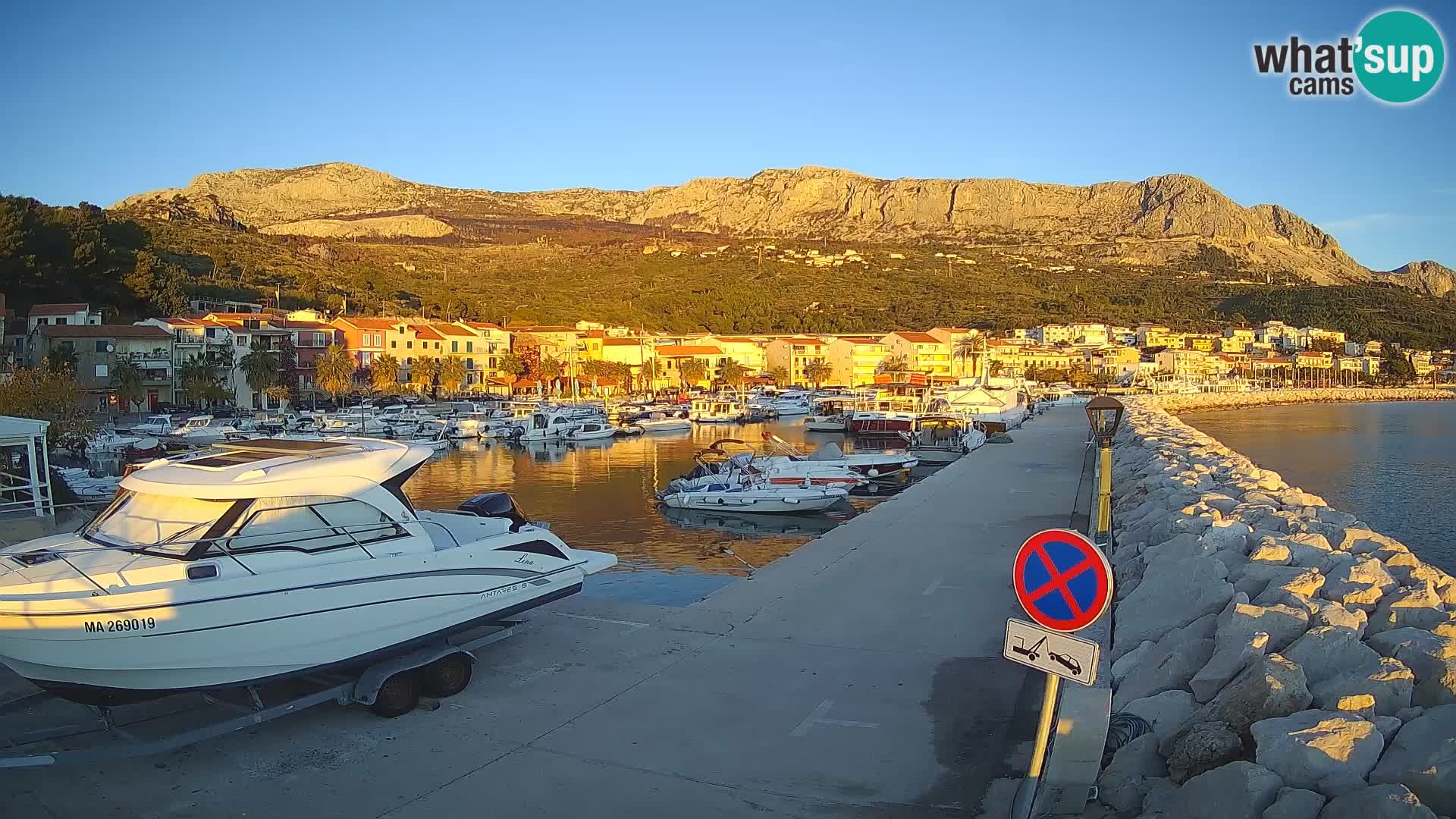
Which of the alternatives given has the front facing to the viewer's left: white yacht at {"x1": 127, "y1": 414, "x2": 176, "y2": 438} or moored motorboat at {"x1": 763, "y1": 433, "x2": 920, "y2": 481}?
the white yacht

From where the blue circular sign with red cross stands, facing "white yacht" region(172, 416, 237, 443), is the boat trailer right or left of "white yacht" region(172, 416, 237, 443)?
left

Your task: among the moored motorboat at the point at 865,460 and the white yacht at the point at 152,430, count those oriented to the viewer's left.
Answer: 1

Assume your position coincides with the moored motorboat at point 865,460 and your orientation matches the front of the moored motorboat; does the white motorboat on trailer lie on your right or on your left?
on your right

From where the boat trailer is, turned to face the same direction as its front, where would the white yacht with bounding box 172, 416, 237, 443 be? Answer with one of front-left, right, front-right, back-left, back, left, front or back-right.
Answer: back-right

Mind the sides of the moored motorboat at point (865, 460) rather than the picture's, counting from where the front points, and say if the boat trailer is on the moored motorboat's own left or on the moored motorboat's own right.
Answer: on the moored motorboat's own right

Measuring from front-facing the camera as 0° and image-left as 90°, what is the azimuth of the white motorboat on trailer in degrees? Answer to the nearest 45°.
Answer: approximately 45°

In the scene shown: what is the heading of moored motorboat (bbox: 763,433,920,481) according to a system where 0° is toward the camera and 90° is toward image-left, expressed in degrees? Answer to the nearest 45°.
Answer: approximately 315°

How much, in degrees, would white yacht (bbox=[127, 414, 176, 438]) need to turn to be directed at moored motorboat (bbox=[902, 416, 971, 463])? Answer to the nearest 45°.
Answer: approximately 135° to its left

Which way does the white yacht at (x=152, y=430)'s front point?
to the viewer's left

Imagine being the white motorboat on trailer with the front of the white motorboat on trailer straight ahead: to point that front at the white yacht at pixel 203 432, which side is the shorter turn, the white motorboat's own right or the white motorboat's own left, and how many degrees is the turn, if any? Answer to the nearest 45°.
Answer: approximately 135° to the white motorboat's own right
